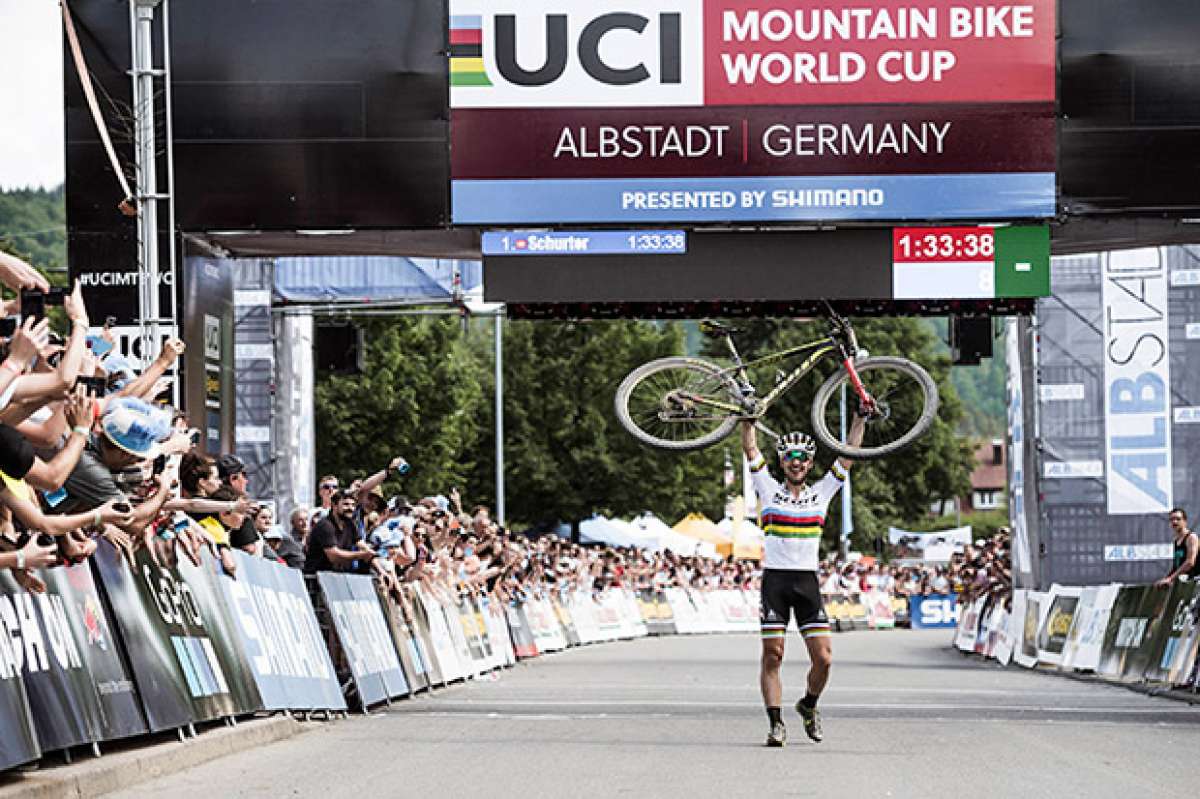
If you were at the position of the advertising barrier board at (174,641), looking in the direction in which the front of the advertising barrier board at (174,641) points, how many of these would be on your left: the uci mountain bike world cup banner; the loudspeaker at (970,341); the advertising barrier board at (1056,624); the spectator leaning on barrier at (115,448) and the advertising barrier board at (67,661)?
3

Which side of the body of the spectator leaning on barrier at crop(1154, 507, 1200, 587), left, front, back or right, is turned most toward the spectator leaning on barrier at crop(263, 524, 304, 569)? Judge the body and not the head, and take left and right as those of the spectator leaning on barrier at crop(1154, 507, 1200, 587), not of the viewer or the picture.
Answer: front

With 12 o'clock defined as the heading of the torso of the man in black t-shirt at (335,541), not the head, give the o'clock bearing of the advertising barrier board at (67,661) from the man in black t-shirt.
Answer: The advertising barrier board is roughly at 2 o'clock from the man in black t-shirt.

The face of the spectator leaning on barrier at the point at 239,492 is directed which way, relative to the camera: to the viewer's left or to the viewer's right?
to the viewer's right

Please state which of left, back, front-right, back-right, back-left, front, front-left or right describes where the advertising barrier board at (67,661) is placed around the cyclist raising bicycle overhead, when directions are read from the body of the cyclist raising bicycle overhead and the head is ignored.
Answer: front-right

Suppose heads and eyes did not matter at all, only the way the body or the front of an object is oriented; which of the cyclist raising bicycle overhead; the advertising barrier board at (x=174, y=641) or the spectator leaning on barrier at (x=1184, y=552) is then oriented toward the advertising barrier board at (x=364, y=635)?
the spectator leaning on barrier

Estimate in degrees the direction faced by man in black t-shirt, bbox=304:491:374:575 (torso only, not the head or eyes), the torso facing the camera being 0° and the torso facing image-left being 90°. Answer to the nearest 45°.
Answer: approximately 315°

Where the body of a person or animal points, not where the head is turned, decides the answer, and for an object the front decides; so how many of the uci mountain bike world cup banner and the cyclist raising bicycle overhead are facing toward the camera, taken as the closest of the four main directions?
2

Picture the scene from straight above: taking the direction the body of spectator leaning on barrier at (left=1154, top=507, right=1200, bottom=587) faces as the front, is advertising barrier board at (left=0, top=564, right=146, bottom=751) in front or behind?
in front

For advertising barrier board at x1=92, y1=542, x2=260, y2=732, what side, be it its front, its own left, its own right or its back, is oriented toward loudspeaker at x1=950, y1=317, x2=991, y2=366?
left

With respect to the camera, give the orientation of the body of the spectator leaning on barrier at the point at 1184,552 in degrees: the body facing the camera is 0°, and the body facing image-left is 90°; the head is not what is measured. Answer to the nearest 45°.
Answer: approximately 45°

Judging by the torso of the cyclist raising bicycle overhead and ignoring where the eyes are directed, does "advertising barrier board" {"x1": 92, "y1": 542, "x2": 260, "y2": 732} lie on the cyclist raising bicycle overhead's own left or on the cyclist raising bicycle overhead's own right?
on the cyclist raising bicycle overhead's own right
